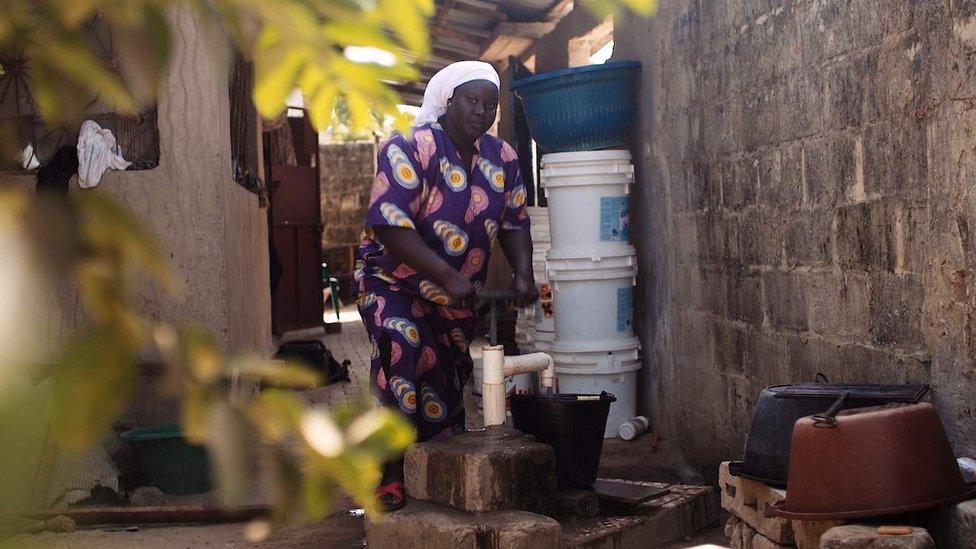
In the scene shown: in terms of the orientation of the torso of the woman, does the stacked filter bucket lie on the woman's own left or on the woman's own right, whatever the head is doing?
on the woman's own left

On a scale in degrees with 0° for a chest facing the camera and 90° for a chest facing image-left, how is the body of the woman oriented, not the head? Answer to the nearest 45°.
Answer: approximately 315°

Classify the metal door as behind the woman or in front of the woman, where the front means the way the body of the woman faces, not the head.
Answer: behind

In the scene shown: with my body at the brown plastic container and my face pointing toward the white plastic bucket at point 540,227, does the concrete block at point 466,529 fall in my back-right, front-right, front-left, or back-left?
front-left

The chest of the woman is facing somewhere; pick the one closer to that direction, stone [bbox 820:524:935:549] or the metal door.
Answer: the stone

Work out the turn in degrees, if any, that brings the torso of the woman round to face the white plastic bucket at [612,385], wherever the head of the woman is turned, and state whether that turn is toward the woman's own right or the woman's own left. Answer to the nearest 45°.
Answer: approximately 90° to the woman's own left

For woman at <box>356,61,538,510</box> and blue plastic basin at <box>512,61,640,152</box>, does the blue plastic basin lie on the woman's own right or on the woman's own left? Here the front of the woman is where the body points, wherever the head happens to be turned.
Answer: on the woman's own left

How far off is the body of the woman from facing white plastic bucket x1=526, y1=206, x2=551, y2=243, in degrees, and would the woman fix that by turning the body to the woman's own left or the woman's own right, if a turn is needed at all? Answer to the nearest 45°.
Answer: approximately 135° to the woman's own left

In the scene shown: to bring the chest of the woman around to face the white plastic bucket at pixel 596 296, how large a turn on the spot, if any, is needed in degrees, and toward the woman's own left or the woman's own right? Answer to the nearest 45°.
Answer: approximately 90° to the woman's own left

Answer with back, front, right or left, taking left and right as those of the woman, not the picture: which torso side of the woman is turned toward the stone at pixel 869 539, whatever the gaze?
front
